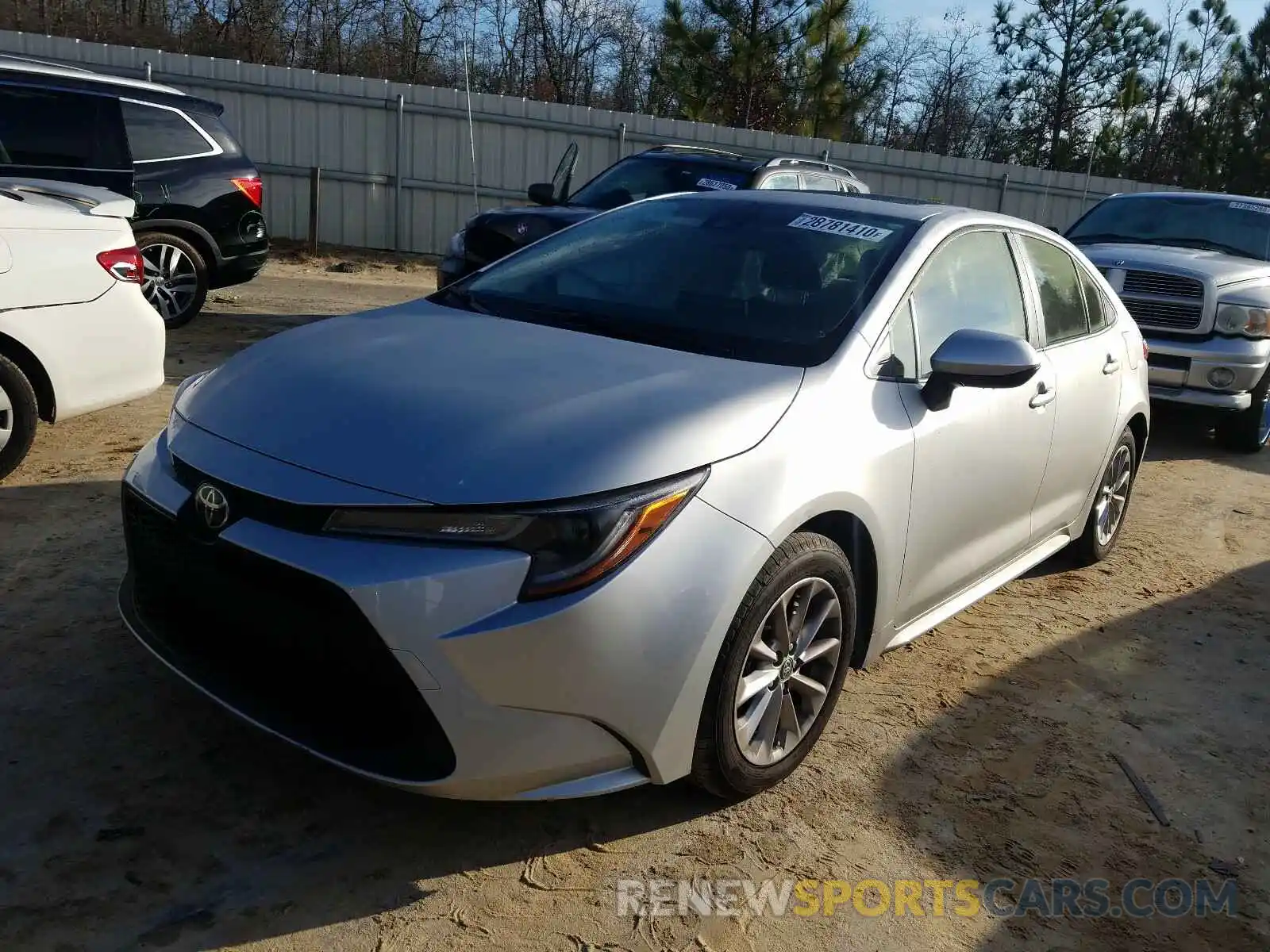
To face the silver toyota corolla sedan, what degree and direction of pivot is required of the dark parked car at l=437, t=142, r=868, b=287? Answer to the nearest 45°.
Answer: approximately 45° to its left

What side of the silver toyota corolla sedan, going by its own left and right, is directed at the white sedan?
right

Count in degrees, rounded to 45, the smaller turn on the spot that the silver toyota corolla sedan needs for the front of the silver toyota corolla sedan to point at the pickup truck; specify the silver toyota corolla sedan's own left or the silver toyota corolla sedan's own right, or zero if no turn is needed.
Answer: approximately 180°

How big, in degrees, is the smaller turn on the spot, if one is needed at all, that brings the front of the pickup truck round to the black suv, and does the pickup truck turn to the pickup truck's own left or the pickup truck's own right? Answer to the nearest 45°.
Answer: approximately 45° to the pickup truck's own right

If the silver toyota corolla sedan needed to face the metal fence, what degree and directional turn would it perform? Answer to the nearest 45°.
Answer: approximately 135° to its right

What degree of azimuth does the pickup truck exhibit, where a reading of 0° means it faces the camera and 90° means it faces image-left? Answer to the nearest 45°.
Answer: approximately 45°

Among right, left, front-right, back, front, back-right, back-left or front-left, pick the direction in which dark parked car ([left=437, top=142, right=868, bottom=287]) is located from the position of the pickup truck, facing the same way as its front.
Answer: front-right

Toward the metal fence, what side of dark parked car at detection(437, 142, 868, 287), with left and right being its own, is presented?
right

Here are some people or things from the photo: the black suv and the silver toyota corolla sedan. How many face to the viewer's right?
0
